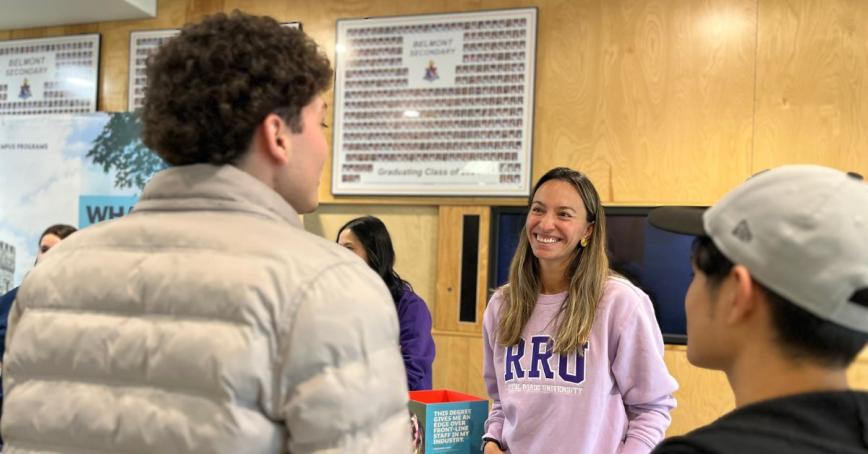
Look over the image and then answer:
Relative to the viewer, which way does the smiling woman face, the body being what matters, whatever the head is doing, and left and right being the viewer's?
facing the viewer and to the left of the viewer

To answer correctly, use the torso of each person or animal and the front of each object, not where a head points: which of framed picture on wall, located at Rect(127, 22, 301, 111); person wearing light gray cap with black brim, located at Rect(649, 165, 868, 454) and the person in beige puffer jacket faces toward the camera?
the framed picture on wall

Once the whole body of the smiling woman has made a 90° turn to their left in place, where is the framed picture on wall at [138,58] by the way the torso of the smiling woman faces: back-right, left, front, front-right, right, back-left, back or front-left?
back

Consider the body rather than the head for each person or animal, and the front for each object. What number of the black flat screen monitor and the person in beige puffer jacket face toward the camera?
1

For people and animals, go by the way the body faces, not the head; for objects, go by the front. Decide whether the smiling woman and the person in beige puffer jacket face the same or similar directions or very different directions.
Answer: very different directions

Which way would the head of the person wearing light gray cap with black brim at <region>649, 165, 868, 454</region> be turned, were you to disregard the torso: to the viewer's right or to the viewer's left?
to the viewer's left

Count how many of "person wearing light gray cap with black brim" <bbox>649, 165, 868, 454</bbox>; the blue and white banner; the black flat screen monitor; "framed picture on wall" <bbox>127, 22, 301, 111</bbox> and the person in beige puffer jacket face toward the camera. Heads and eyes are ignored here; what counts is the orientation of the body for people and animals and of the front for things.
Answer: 3

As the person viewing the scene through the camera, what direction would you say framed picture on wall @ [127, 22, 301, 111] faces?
facing the viewer

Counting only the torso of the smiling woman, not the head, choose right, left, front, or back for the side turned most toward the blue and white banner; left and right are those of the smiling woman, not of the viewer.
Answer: right

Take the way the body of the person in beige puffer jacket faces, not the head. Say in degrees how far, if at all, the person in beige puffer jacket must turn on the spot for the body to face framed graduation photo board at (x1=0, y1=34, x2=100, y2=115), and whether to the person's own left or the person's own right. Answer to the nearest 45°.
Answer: approximately 45° to the person's own left

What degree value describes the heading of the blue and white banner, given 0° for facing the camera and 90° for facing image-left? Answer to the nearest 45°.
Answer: approximately 0°

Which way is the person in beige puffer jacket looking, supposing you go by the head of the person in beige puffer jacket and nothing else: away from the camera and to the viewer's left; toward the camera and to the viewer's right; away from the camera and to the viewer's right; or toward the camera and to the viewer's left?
away from the camera and to the viewer's right

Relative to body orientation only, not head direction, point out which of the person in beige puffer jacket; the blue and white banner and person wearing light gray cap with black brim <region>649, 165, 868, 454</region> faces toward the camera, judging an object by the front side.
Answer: the blue and white banner

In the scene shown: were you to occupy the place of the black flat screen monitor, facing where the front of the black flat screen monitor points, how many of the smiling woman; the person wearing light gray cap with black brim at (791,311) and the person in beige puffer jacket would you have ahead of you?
3
